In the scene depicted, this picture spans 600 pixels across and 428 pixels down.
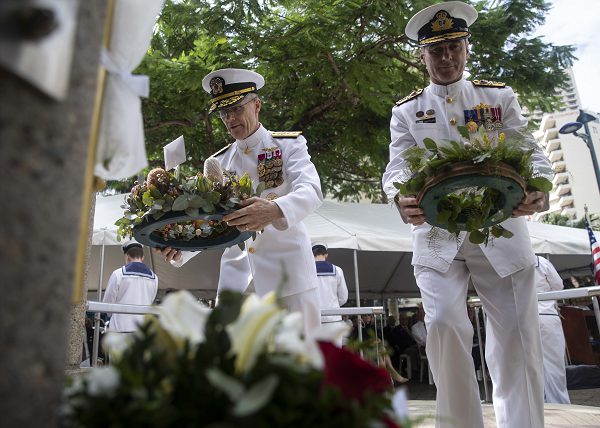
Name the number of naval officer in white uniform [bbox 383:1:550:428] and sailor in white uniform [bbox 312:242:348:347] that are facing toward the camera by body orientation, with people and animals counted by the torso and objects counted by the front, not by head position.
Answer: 1

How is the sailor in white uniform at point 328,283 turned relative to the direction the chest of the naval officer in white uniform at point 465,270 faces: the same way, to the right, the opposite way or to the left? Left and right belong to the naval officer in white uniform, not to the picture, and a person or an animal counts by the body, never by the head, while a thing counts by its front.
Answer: the opposite way

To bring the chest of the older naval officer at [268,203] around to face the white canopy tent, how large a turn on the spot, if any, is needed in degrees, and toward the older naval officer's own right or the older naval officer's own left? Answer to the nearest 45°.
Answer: approximately 135° to the older naval officer's own right

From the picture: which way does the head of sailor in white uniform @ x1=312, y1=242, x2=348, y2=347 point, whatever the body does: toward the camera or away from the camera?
away from the camera

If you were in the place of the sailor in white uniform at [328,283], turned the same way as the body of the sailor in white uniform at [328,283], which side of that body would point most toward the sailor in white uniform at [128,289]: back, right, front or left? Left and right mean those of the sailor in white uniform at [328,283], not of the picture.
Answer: left

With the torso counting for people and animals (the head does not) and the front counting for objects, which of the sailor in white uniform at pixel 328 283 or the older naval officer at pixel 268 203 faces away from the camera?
the sailor in white uniform

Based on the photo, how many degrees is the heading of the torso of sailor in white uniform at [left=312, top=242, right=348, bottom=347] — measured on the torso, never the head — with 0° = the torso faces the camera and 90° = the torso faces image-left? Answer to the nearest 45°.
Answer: approximately 180°

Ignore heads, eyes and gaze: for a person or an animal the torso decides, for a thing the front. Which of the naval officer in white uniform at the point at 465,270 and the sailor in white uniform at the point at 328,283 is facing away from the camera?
the sailor in white uniform

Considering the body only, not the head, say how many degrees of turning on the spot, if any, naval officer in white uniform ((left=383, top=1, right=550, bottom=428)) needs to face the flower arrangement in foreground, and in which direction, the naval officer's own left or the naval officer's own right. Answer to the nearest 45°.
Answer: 0° — they already face it

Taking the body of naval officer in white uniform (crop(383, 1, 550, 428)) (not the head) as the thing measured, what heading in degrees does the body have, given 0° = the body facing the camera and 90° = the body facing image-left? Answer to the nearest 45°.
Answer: approximately 0°
